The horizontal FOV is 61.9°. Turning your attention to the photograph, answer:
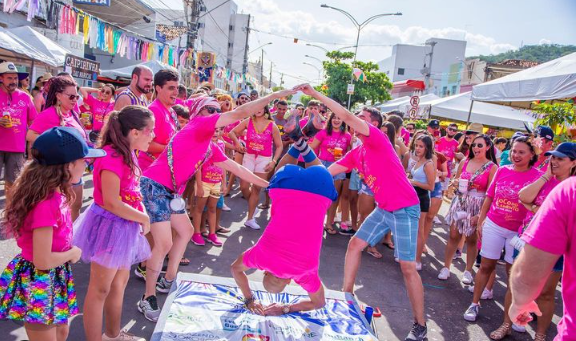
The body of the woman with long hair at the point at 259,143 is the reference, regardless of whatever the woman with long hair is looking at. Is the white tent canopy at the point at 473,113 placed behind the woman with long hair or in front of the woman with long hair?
behind

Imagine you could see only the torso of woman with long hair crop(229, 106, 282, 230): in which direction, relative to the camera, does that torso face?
toward the camera

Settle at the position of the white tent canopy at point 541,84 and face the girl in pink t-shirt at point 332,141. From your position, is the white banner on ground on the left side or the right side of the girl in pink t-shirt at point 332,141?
left

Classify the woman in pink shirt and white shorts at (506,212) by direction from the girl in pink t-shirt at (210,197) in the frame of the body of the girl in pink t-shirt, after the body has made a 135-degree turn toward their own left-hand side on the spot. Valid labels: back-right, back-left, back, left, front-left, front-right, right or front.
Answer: back-right

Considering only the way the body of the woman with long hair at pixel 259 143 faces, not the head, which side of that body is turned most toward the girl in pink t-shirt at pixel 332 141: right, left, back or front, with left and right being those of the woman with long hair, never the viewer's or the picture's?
left

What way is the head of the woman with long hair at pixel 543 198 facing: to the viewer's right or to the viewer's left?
to the viewer's left

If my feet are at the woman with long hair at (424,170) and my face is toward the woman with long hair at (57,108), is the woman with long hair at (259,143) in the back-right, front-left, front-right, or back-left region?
front-right

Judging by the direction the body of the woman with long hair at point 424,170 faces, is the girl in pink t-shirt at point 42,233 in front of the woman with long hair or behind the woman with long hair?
in front

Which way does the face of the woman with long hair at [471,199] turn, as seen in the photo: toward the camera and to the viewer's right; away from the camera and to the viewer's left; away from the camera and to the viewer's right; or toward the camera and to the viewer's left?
toward the camera and to the viewer's left

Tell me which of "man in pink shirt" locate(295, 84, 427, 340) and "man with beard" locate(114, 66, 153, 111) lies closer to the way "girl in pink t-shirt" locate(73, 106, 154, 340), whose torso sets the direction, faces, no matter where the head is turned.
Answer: the man in pink shirt

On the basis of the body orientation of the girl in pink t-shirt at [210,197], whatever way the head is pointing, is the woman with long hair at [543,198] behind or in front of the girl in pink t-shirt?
in front

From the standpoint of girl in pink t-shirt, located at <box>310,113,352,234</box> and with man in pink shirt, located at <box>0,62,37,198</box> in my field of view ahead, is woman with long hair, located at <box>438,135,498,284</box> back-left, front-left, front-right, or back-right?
back-left

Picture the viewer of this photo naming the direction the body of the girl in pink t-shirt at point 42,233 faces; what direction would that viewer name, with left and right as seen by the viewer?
facing to the right of the viewer

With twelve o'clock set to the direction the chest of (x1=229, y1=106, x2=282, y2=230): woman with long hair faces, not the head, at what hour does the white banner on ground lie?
The white banner on ground is roughly at 12 o'clock from the woman with long hair.
